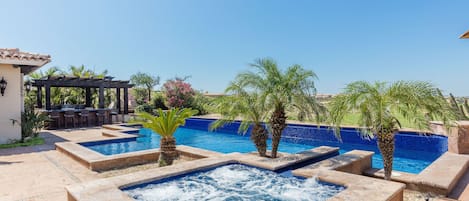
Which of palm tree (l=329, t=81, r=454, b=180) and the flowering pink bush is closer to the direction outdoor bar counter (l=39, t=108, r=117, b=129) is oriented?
the palm tree

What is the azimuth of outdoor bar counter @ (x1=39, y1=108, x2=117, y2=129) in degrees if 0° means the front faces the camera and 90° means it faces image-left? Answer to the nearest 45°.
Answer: approximately 0°

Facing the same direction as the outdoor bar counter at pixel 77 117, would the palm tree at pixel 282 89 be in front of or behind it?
in front

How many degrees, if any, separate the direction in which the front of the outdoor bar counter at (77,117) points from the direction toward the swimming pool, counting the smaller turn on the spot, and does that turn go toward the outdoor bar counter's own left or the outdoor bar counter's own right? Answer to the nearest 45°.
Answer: approximately 45° to the outdoor bar counter's own left

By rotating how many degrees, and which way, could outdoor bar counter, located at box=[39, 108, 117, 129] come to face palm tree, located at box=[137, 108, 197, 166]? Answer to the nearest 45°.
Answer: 0° — it already faces it
